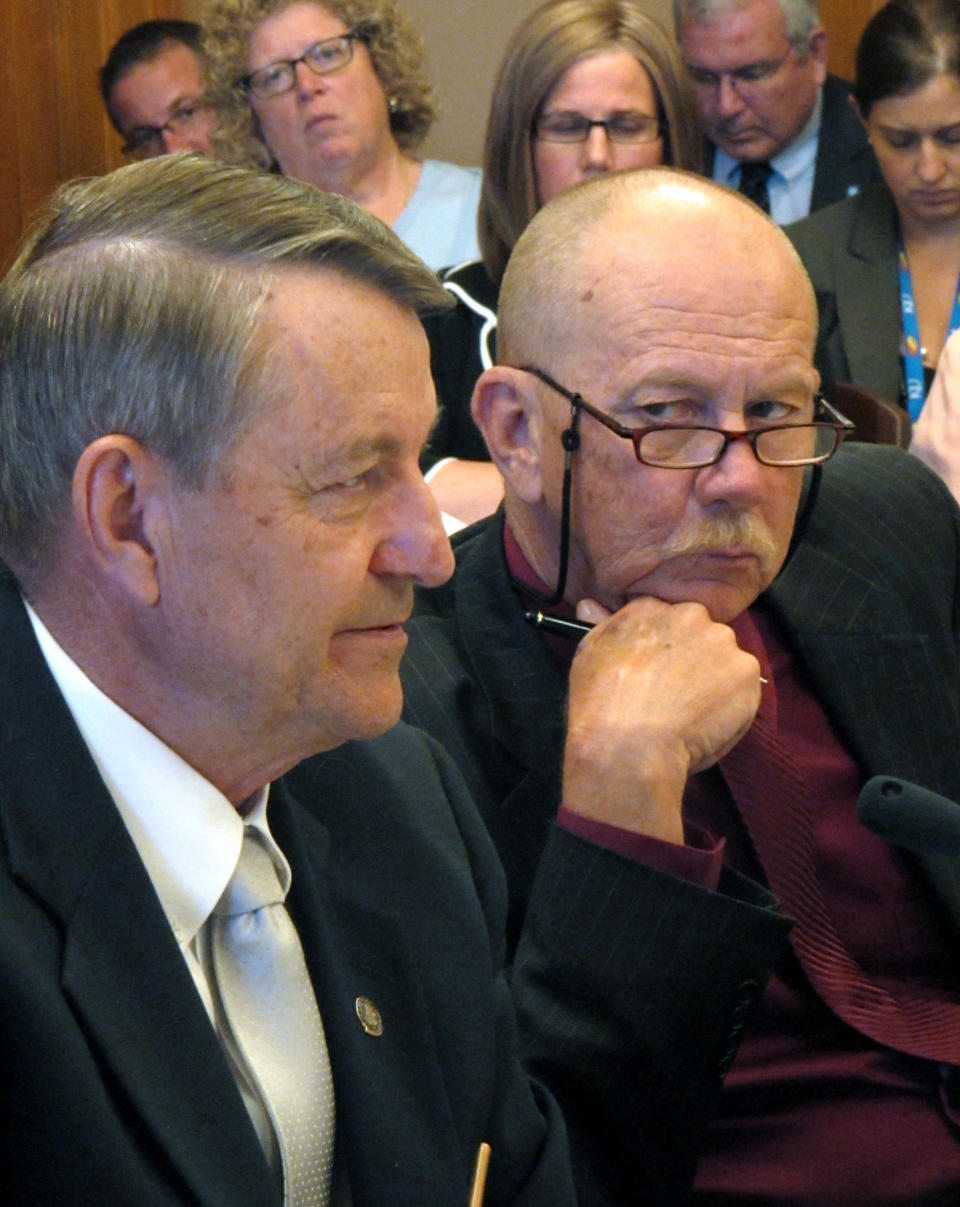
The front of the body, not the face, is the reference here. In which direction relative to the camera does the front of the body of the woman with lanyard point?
toward the camera

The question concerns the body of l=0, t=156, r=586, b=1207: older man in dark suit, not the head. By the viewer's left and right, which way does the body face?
facing the viewer and to the right of the viewer

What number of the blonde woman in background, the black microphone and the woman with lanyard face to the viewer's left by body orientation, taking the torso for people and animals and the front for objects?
1

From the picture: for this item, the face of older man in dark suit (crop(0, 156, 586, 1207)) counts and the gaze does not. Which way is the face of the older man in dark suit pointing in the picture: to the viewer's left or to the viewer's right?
to the viewer's right

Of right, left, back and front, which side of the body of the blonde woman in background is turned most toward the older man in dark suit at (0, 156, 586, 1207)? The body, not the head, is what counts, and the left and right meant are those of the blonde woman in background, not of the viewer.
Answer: front

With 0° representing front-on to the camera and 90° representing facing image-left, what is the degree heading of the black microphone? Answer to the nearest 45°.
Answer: approximately 90°

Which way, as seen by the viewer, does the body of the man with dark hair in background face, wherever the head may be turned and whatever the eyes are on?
toward the camera

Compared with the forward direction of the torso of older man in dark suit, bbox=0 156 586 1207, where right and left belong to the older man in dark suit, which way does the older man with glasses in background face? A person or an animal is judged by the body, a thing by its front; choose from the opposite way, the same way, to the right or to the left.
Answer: to the right

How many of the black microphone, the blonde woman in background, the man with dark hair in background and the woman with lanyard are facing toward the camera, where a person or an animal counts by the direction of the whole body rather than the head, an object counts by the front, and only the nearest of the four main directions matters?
3

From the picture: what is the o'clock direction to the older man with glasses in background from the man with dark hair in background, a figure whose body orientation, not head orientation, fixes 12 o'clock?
The older man with glasses in background is roughly at 10 o'clock from the man with dark hair in background.

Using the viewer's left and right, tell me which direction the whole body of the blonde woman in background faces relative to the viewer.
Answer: facing the viewer

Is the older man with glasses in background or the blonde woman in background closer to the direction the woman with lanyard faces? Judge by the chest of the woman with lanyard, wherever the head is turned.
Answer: the blonde woman in background

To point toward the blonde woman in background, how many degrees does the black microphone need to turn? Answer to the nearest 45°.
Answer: approximately 45° to its right

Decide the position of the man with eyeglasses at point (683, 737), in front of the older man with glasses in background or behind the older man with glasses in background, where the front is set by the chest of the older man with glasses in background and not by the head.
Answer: in front
